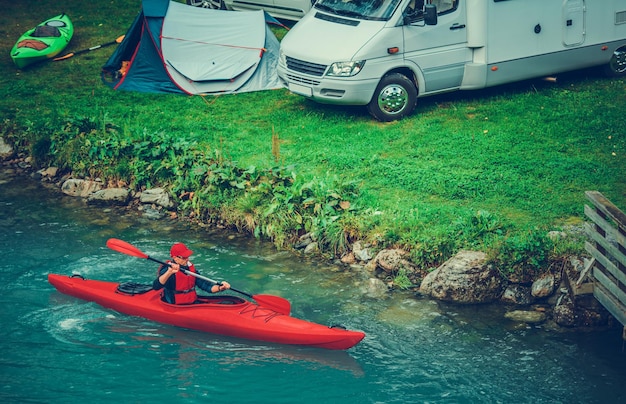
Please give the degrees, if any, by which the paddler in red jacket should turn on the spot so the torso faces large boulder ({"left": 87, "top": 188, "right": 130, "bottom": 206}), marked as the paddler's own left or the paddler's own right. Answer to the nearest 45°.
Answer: approximately 135° to the paddler's own left

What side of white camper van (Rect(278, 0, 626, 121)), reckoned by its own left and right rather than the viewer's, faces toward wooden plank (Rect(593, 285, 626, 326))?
left

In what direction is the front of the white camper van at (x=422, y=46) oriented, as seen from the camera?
facing the viewer and to the left of the viewer

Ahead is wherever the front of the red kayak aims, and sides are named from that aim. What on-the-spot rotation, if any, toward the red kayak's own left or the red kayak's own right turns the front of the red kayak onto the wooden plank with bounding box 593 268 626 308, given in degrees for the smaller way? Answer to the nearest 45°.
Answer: approximately 45° to the red kayak's own left

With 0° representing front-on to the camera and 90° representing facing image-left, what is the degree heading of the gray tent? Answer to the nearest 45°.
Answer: approximately 90°

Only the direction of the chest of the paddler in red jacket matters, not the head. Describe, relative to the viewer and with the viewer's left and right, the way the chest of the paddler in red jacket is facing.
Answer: facing the viewer and to the right of the viewer

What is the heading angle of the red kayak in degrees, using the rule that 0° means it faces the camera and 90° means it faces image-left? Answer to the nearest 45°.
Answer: approximately 315°

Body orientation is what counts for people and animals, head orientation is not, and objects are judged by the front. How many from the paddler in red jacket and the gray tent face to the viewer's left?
1

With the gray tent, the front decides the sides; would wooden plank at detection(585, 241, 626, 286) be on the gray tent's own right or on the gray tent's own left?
on the gray tent's own left

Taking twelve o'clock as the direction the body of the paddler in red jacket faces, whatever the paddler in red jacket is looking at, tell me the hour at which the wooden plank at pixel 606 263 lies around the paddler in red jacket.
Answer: The wooden plank is roughly at 11 o'clock from the paddler in red jacket.

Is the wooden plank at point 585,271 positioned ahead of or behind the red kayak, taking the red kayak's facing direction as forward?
ahead
